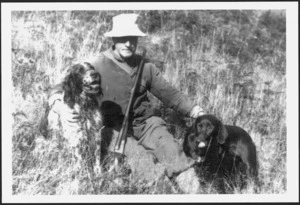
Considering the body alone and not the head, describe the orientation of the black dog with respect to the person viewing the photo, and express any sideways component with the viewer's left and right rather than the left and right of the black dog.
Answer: facing the viewer and to the left of the viewer
